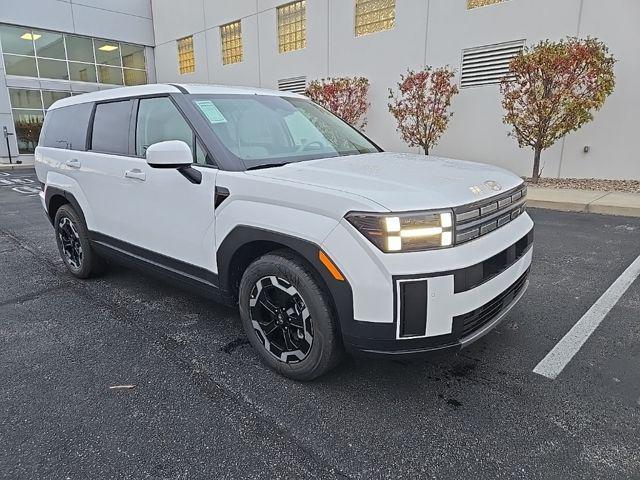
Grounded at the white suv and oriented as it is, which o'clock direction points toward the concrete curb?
The concrete curb is roughly at 9 o'clock from the white suv.

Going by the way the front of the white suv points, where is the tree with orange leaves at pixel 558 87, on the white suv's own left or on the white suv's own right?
on the white suv's own left

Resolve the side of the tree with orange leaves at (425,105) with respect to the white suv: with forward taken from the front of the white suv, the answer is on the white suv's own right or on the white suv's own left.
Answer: on the white suv's own left

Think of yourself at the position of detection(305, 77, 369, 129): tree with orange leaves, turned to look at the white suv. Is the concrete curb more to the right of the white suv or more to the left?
left

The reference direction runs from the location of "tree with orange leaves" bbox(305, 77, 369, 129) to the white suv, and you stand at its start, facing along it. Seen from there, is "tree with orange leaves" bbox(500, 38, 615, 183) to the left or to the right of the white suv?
left

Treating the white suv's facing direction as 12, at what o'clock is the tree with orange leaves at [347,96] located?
The tree with orange leaves is roughly at 8 o'clock from the white suv.

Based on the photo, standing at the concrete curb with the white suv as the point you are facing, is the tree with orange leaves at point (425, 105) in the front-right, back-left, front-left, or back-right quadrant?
back-right

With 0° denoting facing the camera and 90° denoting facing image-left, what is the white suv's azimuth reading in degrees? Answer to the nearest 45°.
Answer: approximately 315°

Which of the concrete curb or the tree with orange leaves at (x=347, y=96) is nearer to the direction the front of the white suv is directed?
the concrete curb
